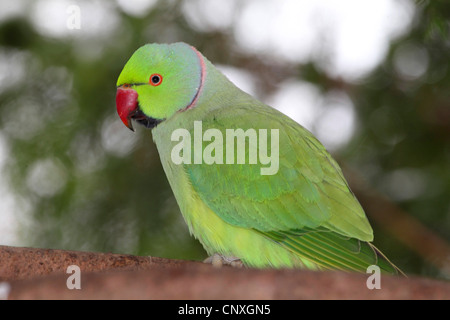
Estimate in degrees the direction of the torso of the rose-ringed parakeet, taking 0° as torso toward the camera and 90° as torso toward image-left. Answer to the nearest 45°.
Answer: approximately 90°
